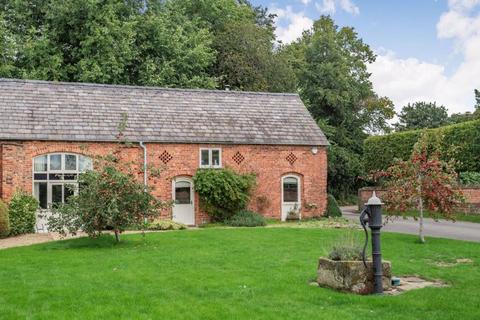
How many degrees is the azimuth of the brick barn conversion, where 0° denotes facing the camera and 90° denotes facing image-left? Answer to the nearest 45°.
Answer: approximately 0°

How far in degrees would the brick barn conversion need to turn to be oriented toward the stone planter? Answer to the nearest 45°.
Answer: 0° — it already faces it

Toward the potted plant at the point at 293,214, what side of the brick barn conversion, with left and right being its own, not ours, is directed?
left

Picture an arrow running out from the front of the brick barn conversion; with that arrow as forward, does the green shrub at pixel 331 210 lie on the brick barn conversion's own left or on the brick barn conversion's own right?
on the brick barn conversion's own left

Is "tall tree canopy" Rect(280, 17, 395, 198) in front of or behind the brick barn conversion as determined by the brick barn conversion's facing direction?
behind

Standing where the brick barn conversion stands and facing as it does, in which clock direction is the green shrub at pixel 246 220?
The green shrub is roughly at 10 o'clock from the brick barn conversion.

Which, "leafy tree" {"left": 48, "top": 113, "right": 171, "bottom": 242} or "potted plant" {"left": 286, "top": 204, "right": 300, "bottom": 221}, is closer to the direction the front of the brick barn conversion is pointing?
the leafy tree

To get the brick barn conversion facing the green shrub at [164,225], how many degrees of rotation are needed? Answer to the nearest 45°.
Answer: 0° — it already faces it

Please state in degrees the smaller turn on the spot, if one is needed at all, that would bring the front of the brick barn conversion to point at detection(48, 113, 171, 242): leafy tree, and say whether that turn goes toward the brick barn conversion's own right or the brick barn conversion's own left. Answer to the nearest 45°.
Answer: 0° — it already faces it

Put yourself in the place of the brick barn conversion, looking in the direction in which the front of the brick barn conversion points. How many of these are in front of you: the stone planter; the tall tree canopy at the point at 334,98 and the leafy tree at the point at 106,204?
2
